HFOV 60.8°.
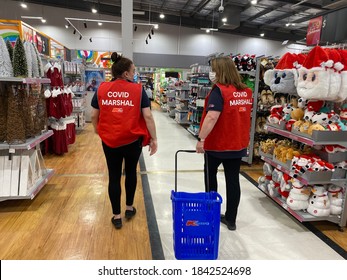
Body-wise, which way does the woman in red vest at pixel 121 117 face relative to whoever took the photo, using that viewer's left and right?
facing away from the viewer

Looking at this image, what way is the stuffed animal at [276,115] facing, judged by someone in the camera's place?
facing the viewer and to the left of the viewer

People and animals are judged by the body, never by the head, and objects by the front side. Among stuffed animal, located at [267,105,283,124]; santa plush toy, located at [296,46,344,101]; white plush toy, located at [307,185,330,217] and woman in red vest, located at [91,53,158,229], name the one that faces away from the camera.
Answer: the woman in red vest

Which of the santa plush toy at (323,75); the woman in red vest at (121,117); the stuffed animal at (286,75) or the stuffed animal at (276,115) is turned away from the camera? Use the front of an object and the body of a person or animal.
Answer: the woman in red vest

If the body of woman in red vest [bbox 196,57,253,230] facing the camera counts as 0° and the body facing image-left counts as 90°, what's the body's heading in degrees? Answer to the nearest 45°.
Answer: approximately 135°

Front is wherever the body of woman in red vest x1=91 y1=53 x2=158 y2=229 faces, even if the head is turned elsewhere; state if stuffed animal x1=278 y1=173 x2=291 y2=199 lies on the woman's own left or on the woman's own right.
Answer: on the woman's own right

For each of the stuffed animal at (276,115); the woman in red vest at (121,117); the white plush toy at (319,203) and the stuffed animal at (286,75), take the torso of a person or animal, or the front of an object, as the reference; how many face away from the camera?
1

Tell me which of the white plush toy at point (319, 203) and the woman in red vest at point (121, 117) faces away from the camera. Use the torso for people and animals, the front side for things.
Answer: the woman in red vest

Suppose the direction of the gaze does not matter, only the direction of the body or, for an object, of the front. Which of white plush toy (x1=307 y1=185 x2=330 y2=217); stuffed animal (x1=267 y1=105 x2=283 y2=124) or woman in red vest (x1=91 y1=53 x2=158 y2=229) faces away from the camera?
the woman in red vest

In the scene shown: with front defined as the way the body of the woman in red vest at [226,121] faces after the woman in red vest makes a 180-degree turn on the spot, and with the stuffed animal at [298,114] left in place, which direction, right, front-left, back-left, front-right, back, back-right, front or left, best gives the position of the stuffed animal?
left

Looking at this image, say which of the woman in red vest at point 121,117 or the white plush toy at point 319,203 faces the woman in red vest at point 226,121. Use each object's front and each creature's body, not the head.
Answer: the white plush toy

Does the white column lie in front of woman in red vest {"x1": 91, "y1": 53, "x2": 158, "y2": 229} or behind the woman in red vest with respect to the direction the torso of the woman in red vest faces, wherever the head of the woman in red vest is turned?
in front

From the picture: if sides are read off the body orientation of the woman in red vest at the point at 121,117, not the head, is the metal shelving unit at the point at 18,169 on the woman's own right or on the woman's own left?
on the woman's own left
